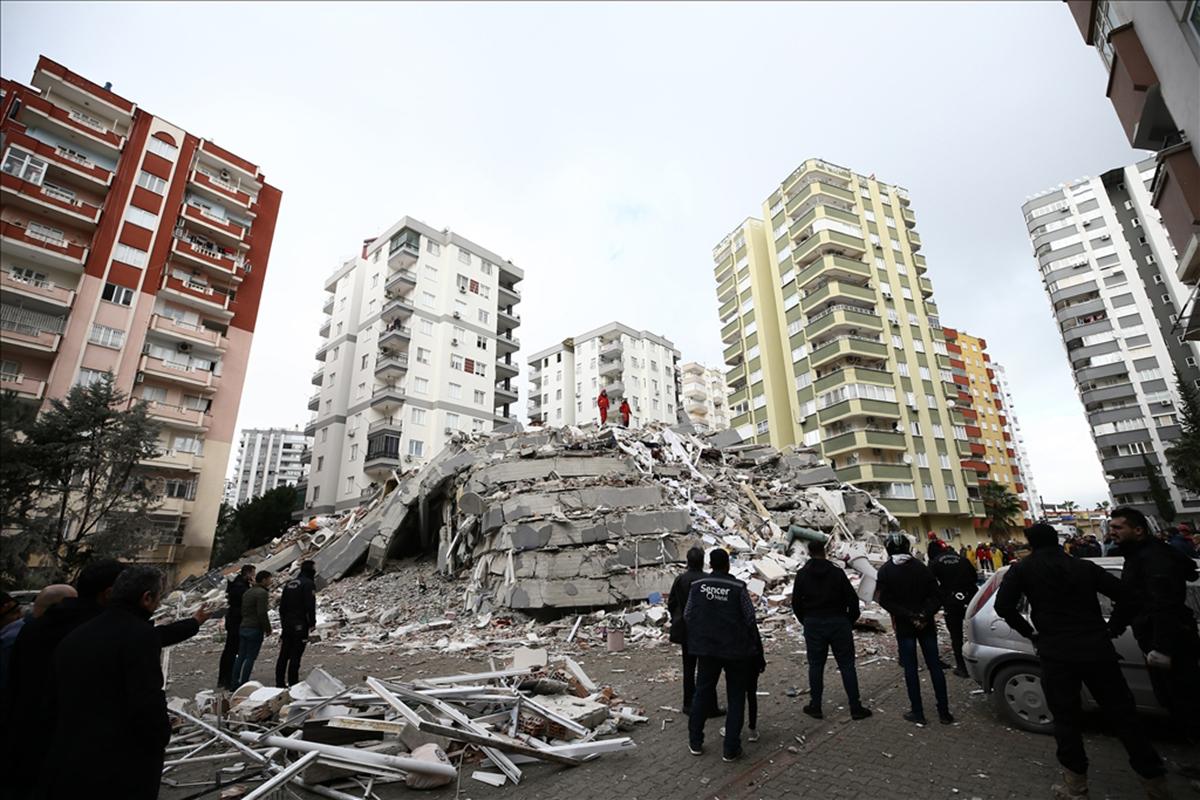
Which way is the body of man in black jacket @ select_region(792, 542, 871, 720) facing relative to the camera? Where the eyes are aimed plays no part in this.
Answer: away from the camera

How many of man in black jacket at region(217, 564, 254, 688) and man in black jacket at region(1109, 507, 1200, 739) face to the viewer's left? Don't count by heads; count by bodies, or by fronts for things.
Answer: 1

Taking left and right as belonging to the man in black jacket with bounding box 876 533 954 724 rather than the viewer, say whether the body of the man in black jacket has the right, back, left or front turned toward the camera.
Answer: back

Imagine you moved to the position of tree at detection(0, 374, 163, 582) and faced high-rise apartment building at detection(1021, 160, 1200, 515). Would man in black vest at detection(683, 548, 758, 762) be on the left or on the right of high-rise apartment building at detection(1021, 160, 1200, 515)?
right

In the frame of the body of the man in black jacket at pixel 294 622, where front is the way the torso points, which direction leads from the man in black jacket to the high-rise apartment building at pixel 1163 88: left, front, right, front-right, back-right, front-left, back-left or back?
right

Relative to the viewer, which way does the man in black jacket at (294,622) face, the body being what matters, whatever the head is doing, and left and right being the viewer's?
facing away from the viewer and to the right of the viewer

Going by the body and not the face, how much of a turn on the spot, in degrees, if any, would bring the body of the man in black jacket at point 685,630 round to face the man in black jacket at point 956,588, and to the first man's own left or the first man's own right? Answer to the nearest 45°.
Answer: approximately 45° to the first man's own right

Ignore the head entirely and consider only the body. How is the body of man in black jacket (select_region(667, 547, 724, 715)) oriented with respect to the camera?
away from the camera

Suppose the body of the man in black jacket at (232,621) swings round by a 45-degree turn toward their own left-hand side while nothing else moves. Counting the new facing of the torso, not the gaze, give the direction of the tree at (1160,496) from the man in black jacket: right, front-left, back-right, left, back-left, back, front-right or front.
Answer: front-right

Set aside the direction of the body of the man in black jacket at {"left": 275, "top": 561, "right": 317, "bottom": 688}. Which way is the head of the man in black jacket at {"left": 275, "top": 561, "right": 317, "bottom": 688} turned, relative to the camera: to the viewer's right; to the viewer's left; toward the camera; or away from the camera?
away from the camera

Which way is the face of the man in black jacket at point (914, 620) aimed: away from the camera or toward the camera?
away from the camera

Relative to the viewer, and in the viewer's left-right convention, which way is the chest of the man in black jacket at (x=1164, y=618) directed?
facing to the left of the viewer

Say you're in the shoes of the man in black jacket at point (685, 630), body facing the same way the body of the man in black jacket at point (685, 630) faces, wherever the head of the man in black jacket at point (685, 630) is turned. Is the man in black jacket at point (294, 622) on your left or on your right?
on your left

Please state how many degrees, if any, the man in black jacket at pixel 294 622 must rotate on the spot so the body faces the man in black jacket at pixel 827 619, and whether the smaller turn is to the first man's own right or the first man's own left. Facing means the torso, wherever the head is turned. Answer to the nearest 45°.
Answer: approximately 90° to the first man's own right
